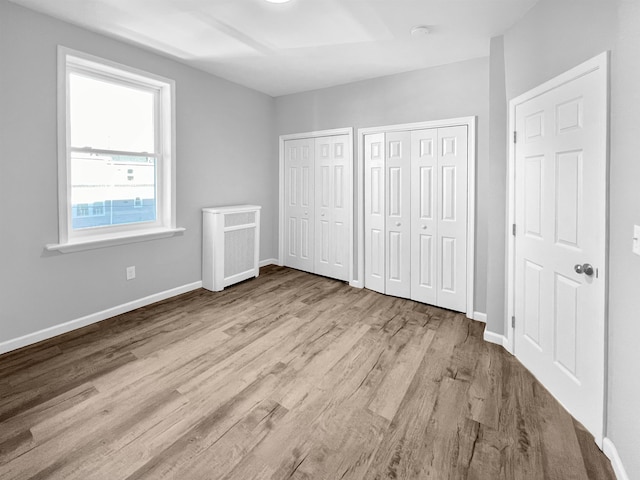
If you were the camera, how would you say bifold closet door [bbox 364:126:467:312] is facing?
facing the viewer and to the left of the viewer

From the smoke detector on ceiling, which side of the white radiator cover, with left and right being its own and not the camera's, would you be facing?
front

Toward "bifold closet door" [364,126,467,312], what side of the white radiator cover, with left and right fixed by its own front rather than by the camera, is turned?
front

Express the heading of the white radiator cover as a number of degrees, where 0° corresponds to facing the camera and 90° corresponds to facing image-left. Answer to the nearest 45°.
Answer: approximately 315°

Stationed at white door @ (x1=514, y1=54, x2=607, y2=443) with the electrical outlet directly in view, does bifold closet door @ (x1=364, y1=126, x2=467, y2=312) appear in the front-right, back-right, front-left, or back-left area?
front-right

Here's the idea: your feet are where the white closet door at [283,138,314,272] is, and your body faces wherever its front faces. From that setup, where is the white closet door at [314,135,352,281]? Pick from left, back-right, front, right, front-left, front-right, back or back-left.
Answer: left

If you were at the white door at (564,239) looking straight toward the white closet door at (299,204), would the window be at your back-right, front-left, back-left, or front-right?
front-left

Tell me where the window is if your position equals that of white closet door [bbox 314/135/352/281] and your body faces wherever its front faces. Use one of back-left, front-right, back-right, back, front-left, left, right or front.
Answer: front

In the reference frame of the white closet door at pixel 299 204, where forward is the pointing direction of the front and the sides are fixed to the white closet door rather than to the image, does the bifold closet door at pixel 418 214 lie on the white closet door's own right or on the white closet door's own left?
on the white closet door's own left

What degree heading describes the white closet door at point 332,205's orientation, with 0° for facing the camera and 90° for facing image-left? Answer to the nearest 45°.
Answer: approximately 45°

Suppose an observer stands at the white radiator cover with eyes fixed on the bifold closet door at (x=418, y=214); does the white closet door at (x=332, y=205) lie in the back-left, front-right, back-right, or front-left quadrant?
front-left

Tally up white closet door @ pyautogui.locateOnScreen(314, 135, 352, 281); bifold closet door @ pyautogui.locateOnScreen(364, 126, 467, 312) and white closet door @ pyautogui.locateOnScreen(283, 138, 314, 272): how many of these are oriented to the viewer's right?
0

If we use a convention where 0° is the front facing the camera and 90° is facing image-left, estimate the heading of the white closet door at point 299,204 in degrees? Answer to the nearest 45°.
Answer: approximately 45°

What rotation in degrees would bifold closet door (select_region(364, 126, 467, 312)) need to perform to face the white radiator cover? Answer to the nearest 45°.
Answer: approximately 45° to its right

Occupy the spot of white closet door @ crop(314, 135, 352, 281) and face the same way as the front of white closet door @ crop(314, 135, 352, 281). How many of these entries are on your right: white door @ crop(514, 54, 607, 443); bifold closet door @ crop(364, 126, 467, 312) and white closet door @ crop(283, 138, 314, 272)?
1

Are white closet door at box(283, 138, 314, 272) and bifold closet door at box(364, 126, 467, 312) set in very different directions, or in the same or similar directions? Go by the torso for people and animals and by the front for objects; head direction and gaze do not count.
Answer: same or similar directions

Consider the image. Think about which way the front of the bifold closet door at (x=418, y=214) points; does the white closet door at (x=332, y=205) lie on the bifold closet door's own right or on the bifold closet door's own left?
on the bifold closet door's own right
